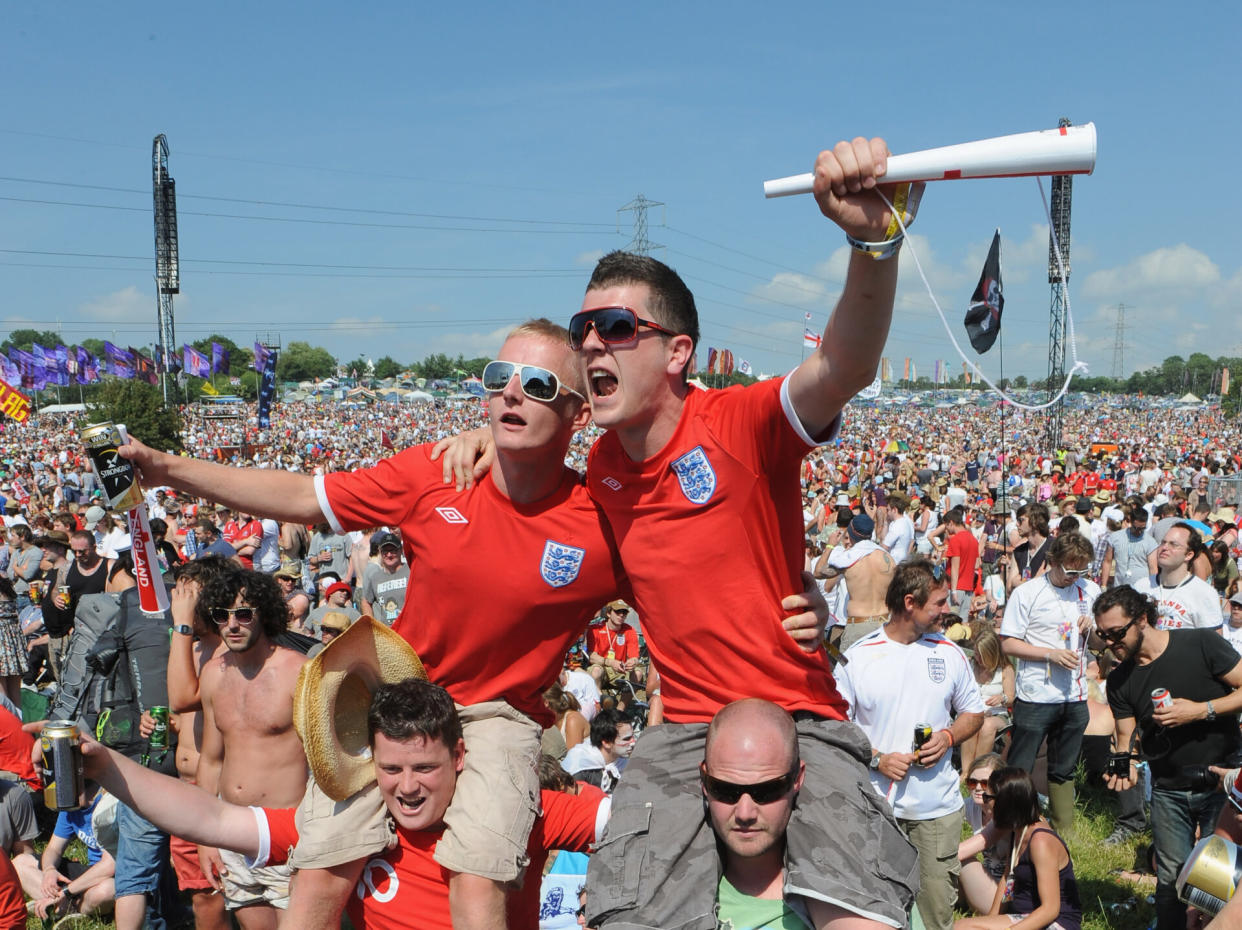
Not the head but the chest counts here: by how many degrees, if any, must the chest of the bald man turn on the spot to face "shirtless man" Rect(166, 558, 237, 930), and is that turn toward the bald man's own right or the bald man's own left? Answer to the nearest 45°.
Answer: approximately 135° to the bald man's own right

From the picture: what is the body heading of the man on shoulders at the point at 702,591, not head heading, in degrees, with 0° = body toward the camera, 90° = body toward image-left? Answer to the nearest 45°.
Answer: approximately 45°

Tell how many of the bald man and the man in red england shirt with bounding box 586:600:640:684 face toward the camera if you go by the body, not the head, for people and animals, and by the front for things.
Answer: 2

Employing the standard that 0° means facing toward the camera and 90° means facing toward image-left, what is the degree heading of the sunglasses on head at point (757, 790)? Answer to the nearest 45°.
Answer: approximately 0°

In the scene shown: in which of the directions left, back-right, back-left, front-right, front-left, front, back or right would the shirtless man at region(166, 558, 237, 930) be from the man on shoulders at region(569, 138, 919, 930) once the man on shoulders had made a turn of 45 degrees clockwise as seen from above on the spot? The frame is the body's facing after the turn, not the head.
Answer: front-right

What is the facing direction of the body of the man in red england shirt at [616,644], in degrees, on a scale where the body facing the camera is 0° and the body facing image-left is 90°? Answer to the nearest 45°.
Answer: approximately 0°
